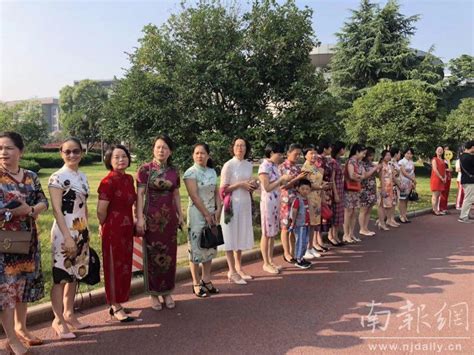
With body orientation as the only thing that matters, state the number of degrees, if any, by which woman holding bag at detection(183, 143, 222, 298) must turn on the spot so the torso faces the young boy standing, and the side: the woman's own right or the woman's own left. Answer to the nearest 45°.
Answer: approximately 90° to the woman's own left

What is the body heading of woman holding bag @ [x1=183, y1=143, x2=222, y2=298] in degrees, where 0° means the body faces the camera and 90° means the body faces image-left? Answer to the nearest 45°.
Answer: approximately 315°

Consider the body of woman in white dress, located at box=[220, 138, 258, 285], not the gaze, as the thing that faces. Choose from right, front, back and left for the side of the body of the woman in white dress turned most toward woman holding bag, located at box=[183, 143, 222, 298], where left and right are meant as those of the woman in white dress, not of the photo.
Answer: right

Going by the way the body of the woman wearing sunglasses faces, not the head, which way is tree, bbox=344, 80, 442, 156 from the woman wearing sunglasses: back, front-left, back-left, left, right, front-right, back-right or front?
left

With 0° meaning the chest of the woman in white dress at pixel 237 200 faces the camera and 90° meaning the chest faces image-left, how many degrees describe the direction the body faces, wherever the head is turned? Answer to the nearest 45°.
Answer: approximately 315°

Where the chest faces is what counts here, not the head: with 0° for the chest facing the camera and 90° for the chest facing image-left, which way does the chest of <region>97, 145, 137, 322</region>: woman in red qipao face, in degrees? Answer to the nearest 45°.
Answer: approximately 315°

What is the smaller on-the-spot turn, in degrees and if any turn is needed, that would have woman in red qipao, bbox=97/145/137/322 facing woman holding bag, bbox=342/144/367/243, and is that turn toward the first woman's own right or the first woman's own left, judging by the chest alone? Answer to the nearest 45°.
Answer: approximately 90° to the first woman's own left
